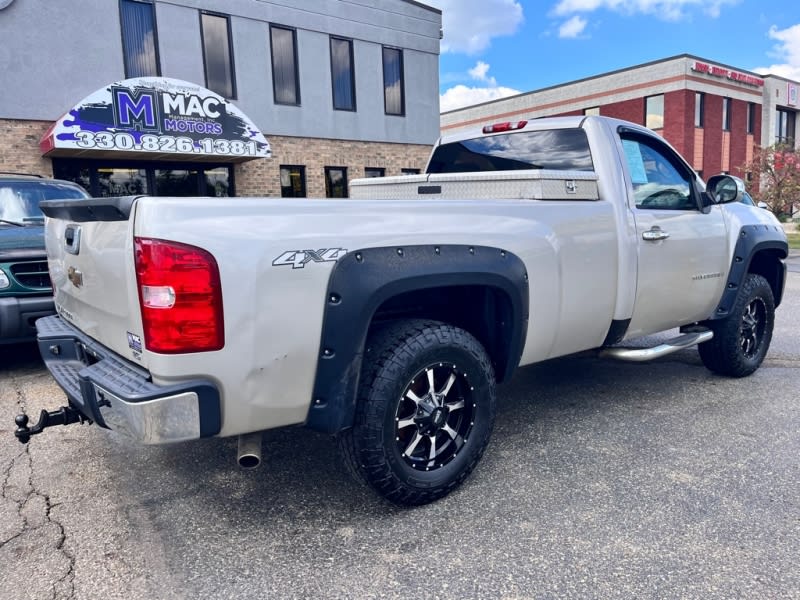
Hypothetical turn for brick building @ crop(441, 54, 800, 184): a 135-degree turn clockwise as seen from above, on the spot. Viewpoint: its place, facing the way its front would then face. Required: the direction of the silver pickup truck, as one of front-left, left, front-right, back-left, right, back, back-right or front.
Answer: left

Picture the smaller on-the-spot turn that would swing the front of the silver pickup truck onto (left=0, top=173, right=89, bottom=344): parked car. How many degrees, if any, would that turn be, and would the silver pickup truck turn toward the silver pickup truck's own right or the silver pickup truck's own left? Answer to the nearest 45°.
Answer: approximately 90° to the silver pickup truck's own left

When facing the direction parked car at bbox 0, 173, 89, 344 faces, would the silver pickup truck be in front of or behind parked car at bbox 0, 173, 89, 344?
in front

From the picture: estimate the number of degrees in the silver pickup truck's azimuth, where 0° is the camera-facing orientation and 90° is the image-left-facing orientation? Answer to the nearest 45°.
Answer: approximately 225°

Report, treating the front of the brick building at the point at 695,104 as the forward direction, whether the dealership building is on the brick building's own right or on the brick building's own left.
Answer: on the brick building's own right

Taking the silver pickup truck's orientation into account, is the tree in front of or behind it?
in front

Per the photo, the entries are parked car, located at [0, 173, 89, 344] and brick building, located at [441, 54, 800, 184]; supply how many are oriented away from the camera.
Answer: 0

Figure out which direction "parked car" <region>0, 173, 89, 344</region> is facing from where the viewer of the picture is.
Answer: facing the viewer and to the right of the viewer

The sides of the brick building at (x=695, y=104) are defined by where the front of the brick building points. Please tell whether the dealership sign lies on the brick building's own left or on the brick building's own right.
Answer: on the brick building's own right

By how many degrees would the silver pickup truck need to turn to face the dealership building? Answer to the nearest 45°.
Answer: approximately 45° to its left

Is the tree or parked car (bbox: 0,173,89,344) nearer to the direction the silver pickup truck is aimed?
the tree
